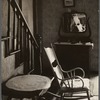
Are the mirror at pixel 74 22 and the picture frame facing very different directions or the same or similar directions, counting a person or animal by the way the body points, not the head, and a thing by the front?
same or similar directions

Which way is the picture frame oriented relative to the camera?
toward the camera

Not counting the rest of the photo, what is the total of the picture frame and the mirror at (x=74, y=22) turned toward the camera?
2

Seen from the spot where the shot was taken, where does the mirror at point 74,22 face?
facing the viewer

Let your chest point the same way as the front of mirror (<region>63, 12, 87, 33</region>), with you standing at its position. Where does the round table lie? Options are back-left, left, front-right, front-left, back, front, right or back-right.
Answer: front

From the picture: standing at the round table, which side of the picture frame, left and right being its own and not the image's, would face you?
front
